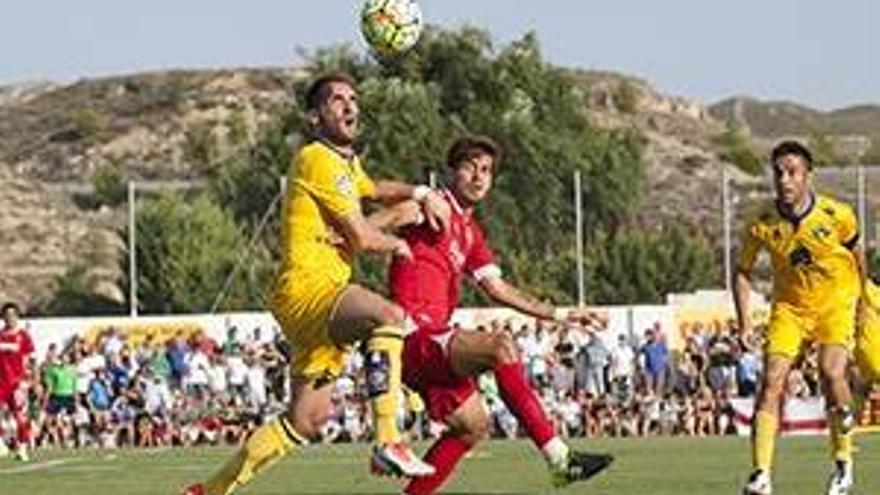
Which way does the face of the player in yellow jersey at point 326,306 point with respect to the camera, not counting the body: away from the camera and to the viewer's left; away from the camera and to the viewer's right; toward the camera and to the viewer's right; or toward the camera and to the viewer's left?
toward the camera and to the viewer's right

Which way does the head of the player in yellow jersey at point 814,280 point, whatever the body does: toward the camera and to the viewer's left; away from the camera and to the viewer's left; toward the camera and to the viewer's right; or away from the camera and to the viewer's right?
toward the camera and to the viewer's left

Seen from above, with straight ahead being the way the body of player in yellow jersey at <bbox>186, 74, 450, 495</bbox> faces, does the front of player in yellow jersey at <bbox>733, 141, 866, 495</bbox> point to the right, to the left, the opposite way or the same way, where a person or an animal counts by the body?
to the right

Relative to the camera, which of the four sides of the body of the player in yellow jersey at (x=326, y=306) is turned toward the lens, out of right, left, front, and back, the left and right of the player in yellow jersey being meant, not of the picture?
right

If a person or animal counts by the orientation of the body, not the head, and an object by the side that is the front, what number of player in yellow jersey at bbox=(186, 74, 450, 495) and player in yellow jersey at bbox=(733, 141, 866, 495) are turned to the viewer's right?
1

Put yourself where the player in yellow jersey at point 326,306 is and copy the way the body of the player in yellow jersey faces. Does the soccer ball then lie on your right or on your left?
on your left

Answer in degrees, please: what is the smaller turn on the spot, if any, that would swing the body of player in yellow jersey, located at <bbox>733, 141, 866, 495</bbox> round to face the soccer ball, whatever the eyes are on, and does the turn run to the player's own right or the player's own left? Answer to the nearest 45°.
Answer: approximately 90° to the player's own right

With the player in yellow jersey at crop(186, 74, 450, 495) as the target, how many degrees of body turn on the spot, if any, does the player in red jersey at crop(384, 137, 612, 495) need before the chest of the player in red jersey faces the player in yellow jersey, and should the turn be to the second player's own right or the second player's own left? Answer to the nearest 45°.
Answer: approximately 90° to the second player's own right

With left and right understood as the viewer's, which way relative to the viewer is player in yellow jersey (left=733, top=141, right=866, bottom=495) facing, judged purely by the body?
facing the viewer

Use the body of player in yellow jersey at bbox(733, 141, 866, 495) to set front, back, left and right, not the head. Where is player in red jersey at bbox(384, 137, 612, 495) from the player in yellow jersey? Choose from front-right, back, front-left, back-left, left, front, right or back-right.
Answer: front-right
